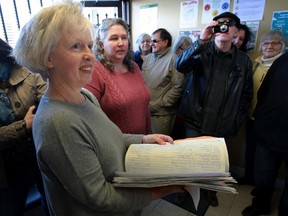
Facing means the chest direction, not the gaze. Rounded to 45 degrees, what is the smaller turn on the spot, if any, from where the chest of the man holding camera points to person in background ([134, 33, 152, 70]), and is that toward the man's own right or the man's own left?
approximately 135° to the man's own right

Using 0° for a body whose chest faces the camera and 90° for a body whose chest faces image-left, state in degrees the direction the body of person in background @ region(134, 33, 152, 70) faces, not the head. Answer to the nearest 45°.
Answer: approximately 315°

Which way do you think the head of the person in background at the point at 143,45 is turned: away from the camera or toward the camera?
toward the camera

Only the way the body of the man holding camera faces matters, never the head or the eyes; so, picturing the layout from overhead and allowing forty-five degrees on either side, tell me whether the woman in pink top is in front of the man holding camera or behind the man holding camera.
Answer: in front

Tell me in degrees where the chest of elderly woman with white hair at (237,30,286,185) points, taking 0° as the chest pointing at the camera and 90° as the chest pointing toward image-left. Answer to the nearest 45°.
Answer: approximately 45°

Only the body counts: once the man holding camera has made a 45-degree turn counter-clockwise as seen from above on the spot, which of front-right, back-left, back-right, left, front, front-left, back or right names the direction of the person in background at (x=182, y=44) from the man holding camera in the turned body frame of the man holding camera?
back

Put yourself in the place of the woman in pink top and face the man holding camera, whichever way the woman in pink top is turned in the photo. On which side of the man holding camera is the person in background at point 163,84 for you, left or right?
left

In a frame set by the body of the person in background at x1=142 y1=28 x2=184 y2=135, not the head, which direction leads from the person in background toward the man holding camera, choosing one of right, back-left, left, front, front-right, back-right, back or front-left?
left

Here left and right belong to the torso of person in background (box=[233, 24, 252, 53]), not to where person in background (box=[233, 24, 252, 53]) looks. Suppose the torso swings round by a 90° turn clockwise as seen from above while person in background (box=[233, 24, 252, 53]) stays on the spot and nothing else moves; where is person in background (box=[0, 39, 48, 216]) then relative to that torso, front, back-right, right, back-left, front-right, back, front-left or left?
left

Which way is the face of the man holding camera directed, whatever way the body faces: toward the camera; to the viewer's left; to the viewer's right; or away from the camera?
toward the camera
